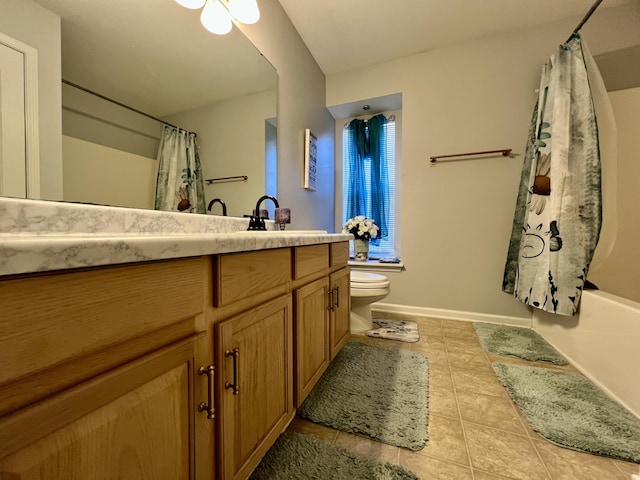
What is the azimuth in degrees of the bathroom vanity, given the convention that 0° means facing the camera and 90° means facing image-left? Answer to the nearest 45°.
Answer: approximately 315°

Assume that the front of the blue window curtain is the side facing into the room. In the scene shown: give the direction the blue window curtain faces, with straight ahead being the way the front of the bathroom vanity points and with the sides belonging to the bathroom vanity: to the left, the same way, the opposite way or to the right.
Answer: to the right

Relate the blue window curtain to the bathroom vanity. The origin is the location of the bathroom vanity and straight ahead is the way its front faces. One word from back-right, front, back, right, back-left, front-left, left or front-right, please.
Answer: left

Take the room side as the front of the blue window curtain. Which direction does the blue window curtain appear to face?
toward the camera

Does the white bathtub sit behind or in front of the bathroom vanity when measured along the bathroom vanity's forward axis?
in front
